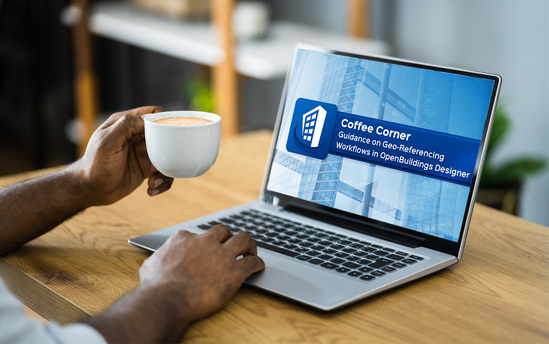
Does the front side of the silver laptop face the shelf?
no

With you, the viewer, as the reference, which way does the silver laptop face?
facing the viewer and to the left of the viewer

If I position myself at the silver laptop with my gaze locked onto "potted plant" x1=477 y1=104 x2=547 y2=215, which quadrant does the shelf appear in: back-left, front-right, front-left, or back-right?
front-left

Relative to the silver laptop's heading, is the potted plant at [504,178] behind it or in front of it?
behind
